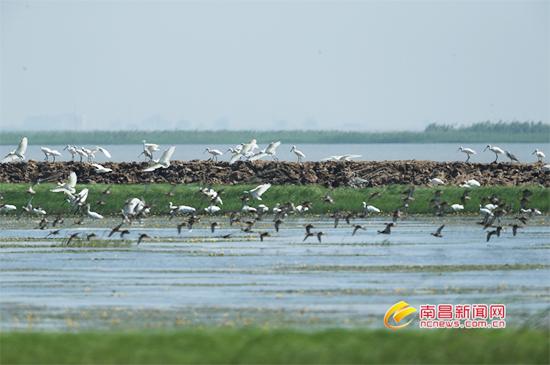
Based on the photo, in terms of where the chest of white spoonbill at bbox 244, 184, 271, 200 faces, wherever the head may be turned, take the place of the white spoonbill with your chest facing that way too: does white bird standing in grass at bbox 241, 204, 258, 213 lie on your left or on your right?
on your left

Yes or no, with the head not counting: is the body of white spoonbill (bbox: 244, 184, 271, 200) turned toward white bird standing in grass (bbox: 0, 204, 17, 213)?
yes

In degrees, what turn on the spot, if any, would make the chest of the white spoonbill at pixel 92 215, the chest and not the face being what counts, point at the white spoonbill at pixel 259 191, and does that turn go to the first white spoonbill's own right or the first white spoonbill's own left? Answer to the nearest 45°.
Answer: approximately 180°

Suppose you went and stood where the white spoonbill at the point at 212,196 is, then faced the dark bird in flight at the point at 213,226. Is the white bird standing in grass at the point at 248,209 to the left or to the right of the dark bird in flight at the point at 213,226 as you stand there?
left

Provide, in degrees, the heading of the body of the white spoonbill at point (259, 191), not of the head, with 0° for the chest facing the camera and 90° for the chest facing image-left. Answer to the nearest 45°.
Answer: approximately 90°

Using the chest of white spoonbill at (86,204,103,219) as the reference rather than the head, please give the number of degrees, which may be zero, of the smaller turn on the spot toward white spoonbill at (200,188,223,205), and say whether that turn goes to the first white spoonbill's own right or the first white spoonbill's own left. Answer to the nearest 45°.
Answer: approximately 180°

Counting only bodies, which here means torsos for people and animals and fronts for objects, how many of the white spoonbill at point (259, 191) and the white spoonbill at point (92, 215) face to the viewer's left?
2

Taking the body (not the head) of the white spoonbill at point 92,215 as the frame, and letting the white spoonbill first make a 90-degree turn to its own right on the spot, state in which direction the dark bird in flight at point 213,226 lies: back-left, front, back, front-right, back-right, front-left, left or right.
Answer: back-right

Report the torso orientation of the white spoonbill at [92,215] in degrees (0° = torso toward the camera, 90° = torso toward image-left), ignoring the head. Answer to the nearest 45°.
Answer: approximately 90°

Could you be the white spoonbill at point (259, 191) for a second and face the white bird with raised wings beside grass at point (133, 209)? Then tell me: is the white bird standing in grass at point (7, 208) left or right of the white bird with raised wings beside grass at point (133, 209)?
right
